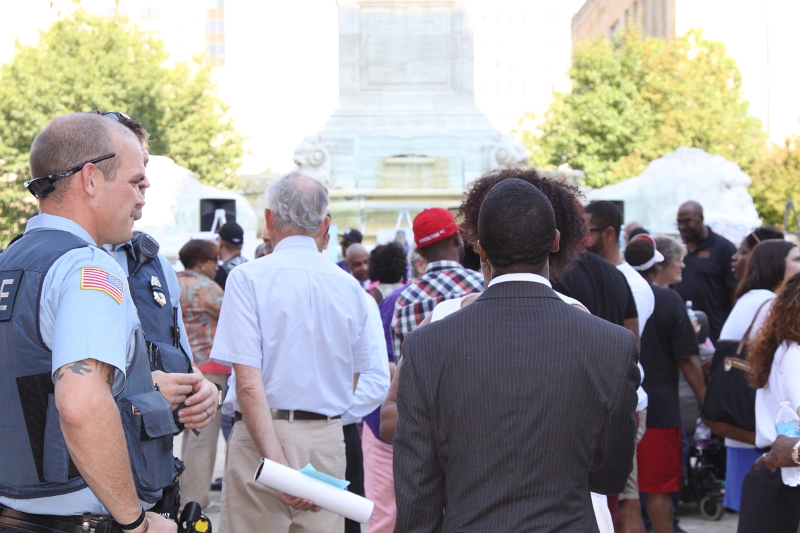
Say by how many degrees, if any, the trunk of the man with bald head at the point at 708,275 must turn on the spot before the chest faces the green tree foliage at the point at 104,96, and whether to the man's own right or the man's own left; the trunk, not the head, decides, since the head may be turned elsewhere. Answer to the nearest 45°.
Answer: approximately 90° to the man's own right

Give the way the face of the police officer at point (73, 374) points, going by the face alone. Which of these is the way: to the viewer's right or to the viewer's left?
to the viewer's right

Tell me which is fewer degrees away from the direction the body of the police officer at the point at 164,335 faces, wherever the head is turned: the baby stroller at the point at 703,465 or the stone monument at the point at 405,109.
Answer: the baby stroller

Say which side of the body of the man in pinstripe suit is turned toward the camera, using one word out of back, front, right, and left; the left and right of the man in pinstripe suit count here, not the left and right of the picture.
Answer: back

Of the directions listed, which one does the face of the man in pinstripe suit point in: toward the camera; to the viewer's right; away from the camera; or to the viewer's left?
away from the camera

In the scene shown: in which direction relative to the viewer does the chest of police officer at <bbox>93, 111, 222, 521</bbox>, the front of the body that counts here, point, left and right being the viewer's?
facing the viewer and to the right of the viewer

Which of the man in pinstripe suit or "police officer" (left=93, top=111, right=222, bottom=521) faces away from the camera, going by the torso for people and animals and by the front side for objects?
the man in pinstripe suit

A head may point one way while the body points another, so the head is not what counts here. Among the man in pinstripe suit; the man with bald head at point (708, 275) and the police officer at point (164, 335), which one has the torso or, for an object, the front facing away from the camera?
the man in pinstripe suit

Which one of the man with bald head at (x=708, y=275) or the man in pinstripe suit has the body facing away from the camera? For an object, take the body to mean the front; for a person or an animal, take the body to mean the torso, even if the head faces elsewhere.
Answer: the man in pinstripe suit

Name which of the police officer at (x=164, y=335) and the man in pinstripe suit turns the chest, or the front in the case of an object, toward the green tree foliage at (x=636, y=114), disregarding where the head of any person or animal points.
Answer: the man in pinstripe suit

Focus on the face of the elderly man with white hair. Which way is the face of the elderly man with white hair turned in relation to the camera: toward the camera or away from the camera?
away from the camera

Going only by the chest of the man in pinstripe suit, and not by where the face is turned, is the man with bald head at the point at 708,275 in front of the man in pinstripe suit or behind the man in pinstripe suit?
in front

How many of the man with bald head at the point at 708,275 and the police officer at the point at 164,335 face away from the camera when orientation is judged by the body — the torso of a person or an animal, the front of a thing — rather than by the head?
0

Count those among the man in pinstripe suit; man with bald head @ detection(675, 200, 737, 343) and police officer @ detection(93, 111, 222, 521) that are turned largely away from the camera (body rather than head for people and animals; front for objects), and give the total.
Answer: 1

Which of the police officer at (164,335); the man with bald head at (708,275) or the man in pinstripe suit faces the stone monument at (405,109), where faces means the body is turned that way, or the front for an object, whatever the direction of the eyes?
the man in pinstripe suit

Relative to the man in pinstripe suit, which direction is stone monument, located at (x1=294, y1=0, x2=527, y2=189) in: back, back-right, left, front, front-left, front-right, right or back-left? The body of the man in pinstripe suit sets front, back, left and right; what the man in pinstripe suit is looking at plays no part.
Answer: front
